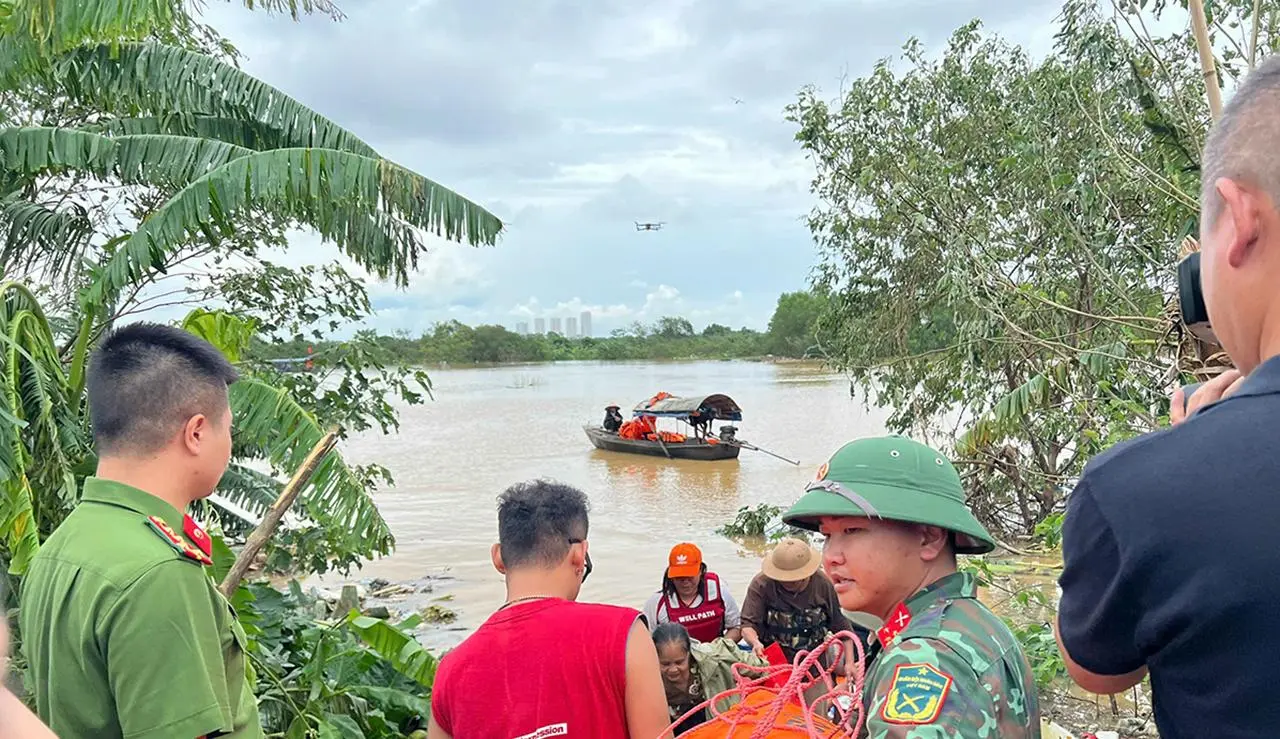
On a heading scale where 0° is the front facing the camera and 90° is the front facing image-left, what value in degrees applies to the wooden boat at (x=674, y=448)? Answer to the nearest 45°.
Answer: approximately 90°

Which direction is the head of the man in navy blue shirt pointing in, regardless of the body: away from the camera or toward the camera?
away from the camera

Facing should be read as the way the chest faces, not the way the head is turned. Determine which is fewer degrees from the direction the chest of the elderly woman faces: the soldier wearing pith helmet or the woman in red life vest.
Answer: the soldier wearing pith helmet

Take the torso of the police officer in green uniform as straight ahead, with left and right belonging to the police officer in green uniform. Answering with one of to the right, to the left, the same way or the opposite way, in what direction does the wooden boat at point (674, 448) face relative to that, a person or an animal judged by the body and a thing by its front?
to the left

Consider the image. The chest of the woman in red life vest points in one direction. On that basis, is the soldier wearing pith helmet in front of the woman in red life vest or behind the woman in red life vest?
in front

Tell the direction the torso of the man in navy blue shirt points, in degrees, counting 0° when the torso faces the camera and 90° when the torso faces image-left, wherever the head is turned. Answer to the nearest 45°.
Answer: approximately 135°

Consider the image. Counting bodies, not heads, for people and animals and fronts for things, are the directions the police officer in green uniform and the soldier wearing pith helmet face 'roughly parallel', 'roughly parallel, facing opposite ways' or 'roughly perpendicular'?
roughly perpendicular

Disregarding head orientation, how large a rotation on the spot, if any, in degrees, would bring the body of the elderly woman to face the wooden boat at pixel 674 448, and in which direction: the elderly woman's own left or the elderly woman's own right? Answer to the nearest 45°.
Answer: approximately 135° to the elderly woman's own right

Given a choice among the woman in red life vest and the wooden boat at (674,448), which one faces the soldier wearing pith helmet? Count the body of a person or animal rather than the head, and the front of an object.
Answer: the woman in red life vest

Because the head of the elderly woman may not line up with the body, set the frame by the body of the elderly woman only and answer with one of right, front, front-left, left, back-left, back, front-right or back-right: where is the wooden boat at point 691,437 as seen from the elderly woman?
back-right

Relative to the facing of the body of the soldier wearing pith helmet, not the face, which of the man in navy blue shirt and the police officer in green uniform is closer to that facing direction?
the police officer in green uniform

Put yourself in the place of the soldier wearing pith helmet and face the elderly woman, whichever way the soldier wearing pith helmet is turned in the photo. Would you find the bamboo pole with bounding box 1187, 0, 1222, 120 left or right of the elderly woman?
right

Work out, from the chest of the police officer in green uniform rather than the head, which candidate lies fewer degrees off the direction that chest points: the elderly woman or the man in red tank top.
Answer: the elderly woman
